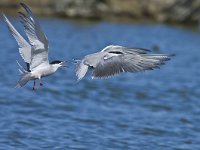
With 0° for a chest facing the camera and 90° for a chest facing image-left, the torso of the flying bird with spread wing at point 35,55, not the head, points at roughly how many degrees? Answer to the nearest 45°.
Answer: approximately 270°

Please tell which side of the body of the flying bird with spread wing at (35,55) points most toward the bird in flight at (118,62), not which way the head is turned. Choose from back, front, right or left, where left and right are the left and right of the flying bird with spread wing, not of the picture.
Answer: front
